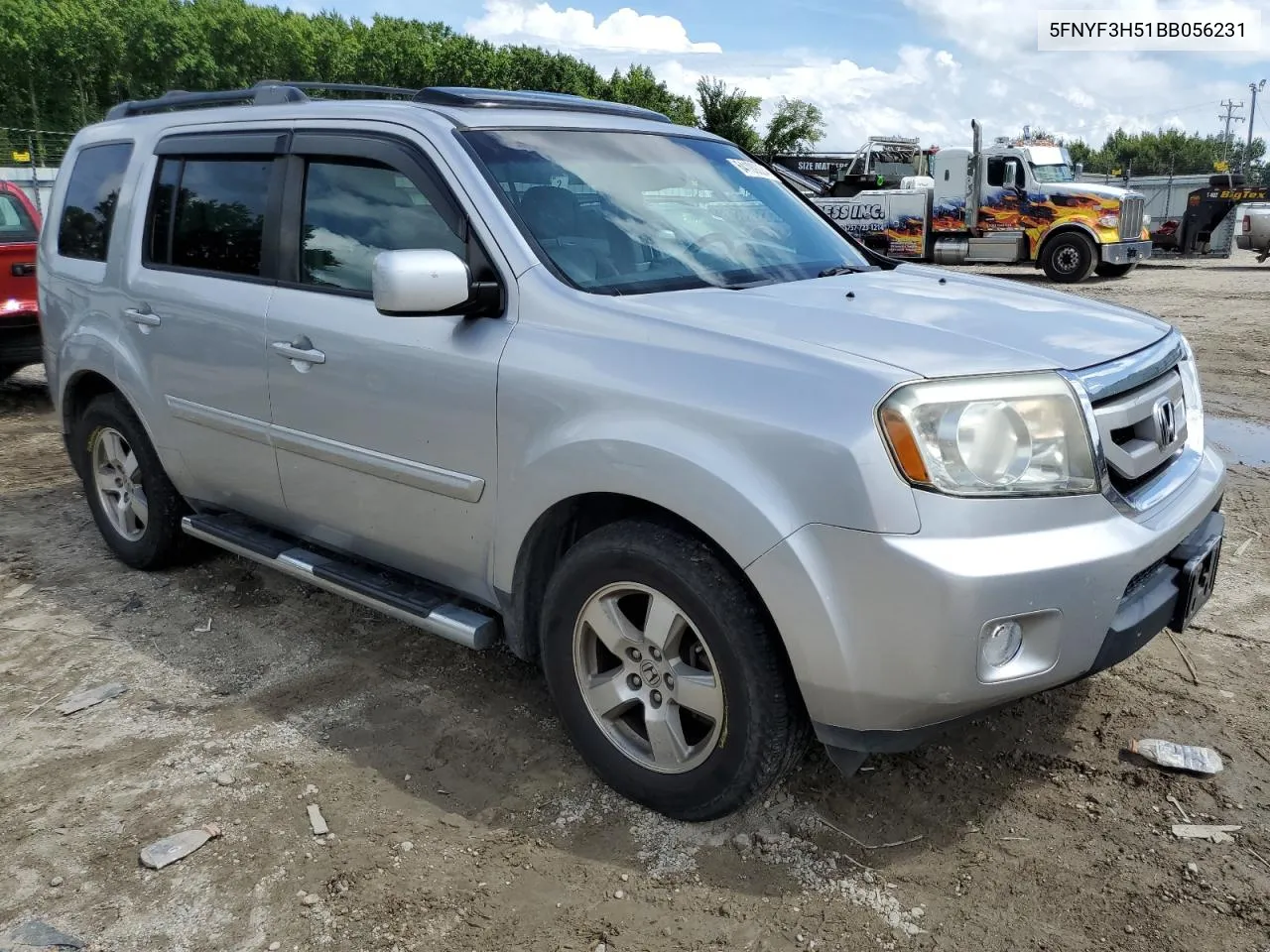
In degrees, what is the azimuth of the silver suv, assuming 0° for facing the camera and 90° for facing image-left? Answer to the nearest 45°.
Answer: approximately 315°

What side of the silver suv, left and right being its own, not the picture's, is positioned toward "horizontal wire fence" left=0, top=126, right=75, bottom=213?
back

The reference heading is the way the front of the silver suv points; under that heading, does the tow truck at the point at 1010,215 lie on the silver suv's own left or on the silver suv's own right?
on the silver suv's own left

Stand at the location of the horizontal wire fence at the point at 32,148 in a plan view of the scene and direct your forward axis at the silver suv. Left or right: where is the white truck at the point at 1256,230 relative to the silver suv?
left

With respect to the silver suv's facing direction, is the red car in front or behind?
behind

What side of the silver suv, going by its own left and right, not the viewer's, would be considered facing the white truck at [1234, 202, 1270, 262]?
left

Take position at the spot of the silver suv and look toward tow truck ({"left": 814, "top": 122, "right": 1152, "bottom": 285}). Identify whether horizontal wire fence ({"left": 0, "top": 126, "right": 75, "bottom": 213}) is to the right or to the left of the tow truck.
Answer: left
